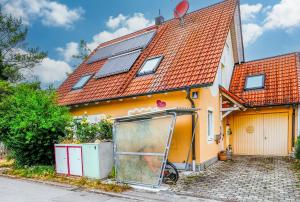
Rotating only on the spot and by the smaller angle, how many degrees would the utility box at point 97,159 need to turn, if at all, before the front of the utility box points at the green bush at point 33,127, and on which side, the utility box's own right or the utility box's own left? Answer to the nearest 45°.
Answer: approximately 90° to the utility box's own right

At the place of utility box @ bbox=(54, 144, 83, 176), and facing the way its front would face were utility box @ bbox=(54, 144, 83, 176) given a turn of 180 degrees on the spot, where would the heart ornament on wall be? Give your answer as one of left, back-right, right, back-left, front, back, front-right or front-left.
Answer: right

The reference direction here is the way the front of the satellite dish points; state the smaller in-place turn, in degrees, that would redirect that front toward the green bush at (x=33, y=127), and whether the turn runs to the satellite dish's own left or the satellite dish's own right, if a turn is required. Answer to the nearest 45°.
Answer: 0° — it already faces it

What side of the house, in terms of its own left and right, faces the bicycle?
front

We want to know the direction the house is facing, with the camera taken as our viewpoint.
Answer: facing the viewer

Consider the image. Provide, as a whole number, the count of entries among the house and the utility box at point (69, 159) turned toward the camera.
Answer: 2

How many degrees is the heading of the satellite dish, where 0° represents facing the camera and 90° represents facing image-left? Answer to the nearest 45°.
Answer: approximately 45°

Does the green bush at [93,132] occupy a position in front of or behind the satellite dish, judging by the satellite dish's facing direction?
in front

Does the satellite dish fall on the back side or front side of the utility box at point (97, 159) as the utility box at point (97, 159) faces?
on the back side

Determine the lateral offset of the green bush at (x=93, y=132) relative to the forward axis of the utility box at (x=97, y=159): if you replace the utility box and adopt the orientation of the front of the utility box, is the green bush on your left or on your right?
on your right

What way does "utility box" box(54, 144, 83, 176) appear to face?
toward the camera
